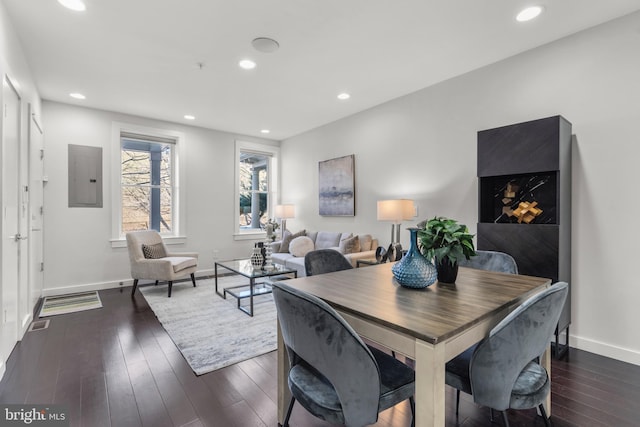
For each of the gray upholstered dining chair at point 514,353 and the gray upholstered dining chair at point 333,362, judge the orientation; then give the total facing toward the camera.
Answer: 0

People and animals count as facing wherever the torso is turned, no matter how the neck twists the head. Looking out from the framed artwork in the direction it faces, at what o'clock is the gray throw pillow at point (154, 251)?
The gray throw pillow is roughly at 1 o'clock from the framed artwork.

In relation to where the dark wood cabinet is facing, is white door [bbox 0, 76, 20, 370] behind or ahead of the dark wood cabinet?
ahead

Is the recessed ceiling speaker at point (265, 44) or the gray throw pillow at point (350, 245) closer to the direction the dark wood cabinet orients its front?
the recessed ceiling speaker

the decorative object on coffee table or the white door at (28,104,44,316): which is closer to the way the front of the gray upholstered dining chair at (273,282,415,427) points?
the decorative object on coffee table

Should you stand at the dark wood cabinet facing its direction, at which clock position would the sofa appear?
The sofa is roughly at 2 o'clock from the dark wood cabinet.

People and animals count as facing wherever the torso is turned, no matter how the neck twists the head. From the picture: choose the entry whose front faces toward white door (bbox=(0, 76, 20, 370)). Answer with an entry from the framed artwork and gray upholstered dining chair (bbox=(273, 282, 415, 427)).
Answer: the framed artwork

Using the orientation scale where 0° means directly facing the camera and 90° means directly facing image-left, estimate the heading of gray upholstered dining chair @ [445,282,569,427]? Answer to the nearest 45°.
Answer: approximately 135°

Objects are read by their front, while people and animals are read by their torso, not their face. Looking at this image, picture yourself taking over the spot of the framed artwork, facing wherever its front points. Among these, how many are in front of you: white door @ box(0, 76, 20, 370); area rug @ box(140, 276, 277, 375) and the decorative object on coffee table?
3

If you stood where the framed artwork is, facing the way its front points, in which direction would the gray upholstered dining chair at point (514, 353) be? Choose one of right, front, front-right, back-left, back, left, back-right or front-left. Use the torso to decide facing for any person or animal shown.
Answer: front-left

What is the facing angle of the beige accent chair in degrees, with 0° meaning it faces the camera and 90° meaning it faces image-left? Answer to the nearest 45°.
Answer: approximately 315°

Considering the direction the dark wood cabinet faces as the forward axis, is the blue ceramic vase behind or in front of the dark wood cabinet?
in front

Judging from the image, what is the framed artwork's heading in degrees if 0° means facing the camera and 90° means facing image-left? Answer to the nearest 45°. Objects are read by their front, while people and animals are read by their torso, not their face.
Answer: approximately 45°

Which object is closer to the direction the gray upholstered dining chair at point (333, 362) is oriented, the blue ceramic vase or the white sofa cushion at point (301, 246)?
the blue ceramic vase
